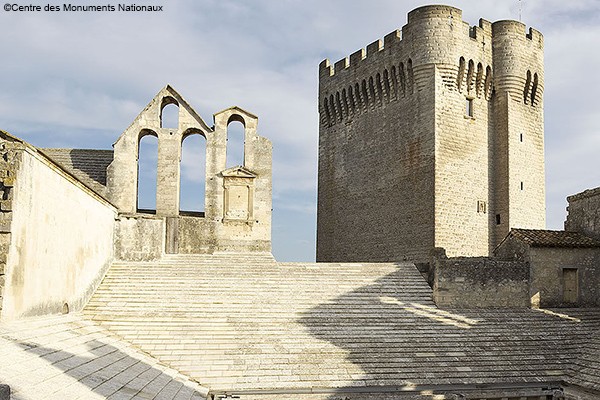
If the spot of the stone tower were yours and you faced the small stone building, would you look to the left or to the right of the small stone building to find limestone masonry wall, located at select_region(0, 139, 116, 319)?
right

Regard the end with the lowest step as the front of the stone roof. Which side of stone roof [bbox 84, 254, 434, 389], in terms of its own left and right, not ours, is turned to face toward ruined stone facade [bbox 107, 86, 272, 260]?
back

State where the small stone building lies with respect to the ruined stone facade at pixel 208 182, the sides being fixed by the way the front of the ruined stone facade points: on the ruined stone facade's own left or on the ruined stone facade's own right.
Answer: on the ruined stone facade's own left

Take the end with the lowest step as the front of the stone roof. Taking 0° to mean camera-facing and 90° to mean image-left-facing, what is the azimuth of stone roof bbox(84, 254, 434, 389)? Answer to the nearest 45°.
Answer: approximately 0°

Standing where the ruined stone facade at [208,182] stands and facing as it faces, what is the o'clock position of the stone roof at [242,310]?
The stone roof is roughly at 12 o'clock from the ruined stone facade.

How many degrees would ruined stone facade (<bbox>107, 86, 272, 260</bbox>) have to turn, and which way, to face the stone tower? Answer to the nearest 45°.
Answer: approximately 90° to its left

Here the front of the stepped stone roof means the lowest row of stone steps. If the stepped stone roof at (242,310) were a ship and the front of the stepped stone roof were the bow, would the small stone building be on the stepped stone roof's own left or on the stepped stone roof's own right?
on the stepped stone roof's own left

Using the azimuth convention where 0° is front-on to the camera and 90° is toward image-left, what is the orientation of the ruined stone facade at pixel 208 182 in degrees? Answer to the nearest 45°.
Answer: approximately 0°

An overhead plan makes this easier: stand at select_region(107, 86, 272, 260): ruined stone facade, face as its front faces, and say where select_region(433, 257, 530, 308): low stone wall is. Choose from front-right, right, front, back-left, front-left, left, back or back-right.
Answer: front-left

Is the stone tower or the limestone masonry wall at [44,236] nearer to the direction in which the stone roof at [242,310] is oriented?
the limestone masonry wall
